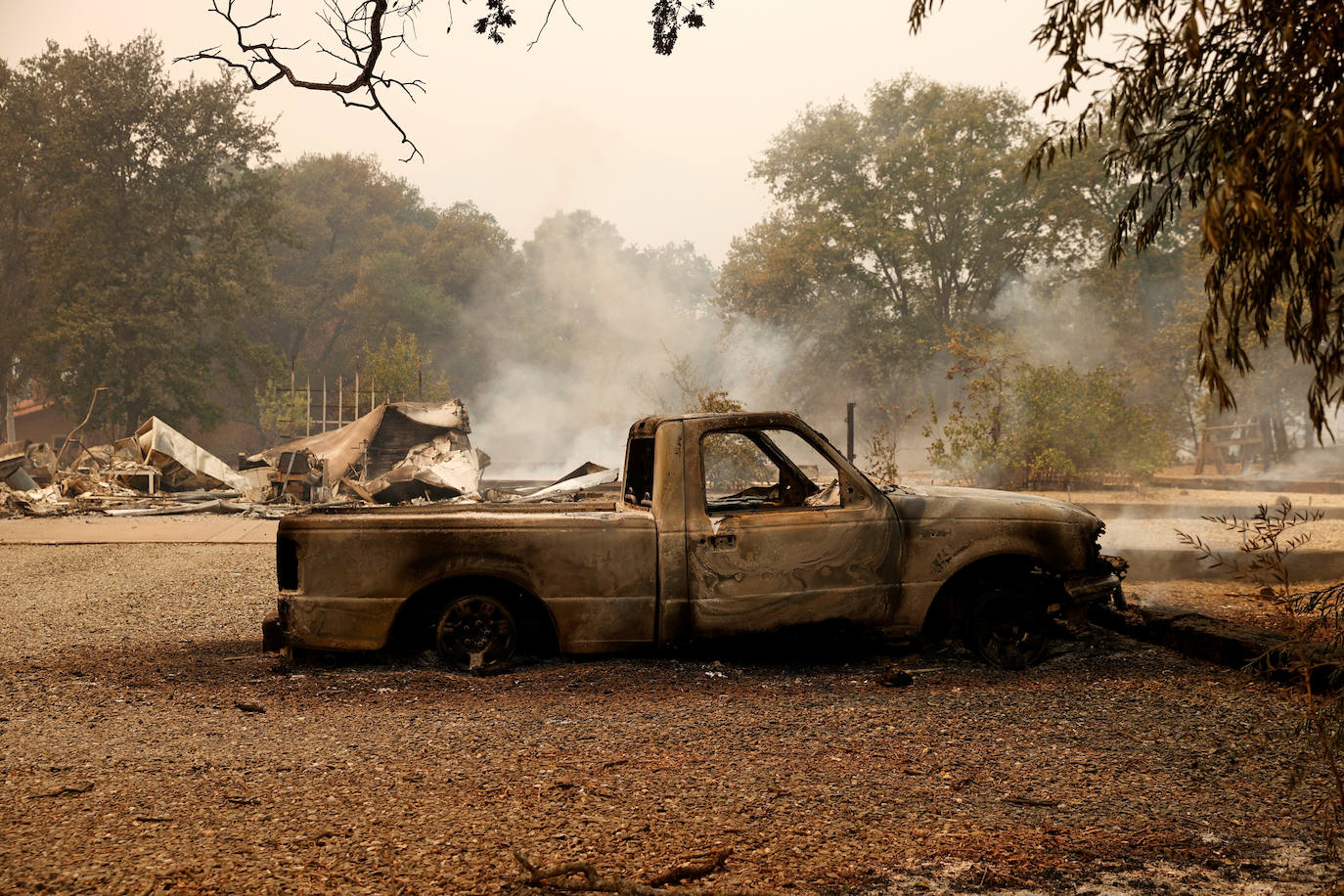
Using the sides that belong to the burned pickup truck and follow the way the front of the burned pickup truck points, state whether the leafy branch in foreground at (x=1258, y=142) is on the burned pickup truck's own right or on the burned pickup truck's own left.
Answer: on the burned pickup truck's own right

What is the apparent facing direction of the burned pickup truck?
to the viewer's right

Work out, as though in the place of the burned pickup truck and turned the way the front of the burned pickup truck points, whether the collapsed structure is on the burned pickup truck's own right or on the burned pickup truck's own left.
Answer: on the burned pickup truck's own left

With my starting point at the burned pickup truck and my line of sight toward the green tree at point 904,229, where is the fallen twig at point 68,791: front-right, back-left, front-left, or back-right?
back-left

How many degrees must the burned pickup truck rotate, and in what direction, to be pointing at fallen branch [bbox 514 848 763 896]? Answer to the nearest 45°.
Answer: approximately 90° to its right

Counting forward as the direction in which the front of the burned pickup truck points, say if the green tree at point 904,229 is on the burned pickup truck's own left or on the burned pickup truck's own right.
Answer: on the burned pickup truck's own left

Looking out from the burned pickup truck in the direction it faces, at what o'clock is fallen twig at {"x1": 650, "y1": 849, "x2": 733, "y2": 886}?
The fallen twig is roughly at 3 o'clock from the burned pickup truck.

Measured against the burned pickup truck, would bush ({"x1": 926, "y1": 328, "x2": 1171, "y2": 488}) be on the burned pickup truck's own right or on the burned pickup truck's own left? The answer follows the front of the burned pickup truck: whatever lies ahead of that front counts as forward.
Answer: on the burned pickup truck's own left
